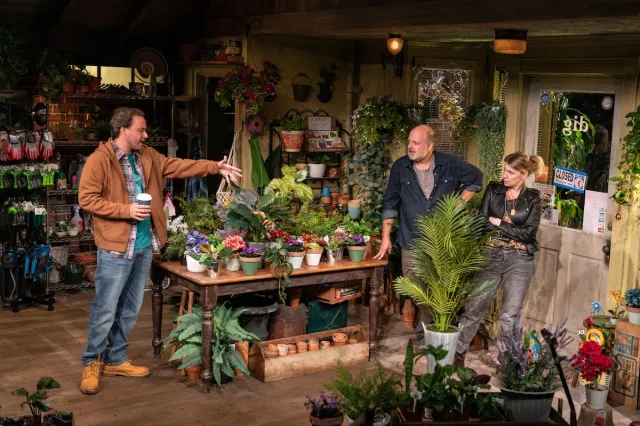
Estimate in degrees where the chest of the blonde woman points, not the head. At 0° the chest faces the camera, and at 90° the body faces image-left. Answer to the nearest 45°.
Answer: approximately 45°

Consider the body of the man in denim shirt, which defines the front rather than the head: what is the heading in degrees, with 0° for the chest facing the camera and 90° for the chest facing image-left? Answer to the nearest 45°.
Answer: approximately 0°

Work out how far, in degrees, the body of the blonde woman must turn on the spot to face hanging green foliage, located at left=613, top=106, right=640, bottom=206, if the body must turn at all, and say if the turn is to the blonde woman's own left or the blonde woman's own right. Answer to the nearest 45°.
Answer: approximately 135° to the blonde woman's own left

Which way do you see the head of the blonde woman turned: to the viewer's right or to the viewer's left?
to the viewer's left

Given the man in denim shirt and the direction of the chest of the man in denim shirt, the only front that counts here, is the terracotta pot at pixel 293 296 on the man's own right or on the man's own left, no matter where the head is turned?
on the man's own right

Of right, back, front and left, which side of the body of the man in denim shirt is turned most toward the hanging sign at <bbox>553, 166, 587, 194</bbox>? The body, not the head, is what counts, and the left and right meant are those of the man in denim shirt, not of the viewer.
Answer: left

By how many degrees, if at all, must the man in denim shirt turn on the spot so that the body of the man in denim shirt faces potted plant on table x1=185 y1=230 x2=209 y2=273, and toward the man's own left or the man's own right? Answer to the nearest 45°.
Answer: approximately 45° to the man's own right
